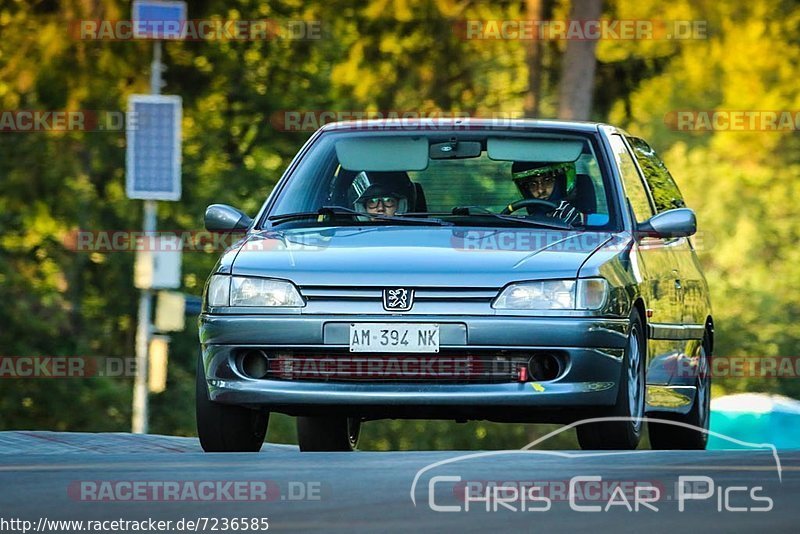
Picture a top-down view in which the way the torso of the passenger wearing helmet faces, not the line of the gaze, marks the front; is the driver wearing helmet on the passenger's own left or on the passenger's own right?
on the passenger's own left

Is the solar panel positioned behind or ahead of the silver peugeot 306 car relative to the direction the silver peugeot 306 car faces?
behind

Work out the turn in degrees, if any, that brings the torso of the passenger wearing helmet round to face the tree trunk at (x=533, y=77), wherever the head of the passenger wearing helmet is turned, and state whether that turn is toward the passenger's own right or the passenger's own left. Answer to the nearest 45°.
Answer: approximately 180°

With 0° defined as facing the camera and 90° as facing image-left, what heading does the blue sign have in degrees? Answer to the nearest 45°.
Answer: approximately 0°
